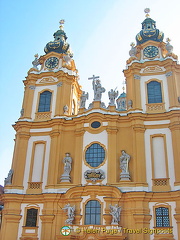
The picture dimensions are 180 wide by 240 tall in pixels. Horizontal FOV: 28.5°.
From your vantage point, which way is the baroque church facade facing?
toward the camera
